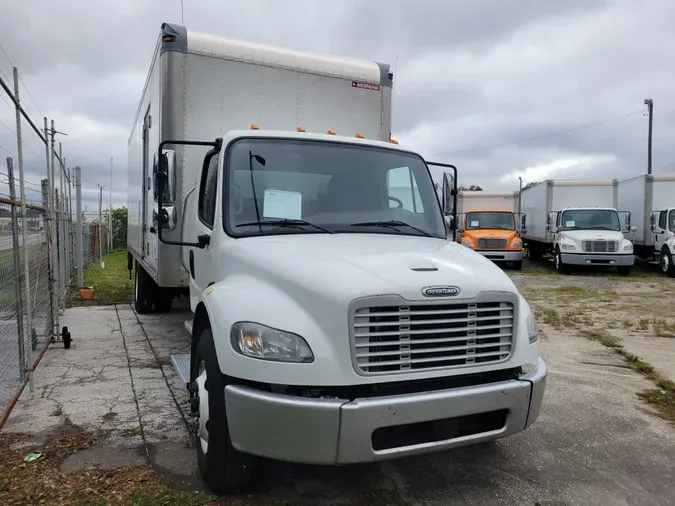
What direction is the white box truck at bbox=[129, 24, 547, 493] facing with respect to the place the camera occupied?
facing the viewer and to the right of the viewer

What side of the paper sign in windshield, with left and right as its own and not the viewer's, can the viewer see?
front

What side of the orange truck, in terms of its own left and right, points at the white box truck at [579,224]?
left

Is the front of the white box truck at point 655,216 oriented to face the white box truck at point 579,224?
no

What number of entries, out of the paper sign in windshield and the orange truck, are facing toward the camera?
2

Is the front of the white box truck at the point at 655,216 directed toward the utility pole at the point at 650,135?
no

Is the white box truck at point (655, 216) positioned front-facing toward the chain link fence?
no

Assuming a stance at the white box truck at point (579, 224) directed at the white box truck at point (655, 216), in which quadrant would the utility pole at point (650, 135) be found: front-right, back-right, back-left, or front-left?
front-left

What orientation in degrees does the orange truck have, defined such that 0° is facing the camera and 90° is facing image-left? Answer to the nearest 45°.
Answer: approximately 0°

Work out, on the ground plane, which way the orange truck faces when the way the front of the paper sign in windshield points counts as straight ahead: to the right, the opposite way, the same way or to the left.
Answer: the same way

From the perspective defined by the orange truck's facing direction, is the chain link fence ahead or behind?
ahead

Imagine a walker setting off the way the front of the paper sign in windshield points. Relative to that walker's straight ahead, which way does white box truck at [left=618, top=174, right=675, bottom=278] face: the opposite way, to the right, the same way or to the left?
the same way

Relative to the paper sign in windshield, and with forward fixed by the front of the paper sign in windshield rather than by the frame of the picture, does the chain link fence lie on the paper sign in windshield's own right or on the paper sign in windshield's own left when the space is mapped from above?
on the paper sign in windshield's own right

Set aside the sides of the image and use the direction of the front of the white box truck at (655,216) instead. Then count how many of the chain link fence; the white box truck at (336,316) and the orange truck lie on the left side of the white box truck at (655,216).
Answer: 0

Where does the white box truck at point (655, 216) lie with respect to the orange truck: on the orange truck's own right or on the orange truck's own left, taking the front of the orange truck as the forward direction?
on the orange truck's own left
